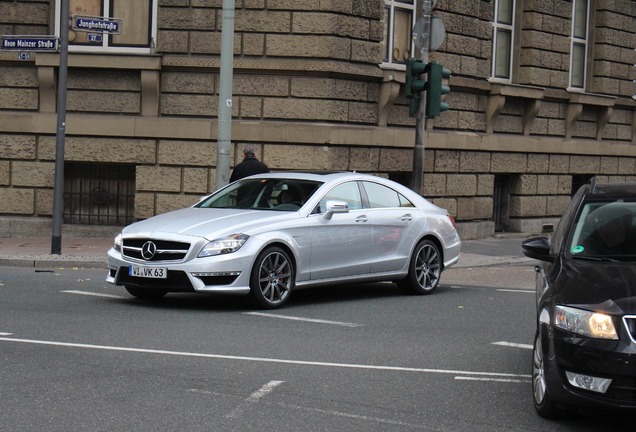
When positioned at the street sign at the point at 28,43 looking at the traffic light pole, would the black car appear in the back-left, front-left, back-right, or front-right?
front-right

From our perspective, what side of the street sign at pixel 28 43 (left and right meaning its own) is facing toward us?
front

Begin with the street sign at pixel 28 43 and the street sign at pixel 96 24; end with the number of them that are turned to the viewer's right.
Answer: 0

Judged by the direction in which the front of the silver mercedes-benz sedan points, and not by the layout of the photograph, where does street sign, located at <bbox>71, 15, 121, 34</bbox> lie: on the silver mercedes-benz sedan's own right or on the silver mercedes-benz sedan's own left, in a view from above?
on the silver mercedes-benz sedan's own right

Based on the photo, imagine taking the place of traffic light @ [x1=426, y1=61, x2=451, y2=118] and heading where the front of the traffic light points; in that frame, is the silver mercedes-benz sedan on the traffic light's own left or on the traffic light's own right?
on the traffic light's own right

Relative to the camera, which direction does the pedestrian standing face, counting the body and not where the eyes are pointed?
away from the camera

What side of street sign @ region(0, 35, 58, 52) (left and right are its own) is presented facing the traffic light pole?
left

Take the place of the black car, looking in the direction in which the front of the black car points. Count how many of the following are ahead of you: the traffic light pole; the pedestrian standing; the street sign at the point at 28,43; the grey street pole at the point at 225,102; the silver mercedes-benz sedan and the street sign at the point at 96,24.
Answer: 0

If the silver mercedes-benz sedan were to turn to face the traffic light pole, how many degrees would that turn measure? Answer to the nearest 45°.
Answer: approximately 135° to its right

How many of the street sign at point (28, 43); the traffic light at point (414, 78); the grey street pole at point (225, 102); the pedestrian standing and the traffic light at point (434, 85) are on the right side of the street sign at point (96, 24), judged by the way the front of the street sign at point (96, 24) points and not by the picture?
1

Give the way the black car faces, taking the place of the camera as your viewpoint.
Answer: facing the viewer

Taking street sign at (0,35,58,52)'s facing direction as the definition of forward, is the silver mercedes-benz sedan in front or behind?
in front

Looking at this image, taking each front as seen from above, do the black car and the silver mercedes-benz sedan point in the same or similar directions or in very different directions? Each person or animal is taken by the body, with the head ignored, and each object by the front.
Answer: same or similar directions

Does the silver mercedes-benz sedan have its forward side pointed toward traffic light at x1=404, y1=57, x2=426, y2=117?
no

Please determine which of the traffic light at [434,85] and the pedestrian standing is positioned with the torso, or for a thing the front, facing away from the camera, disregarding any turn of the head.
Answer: the pedestrian standing

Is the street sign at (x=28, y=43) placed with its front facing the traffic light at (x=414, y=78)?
no

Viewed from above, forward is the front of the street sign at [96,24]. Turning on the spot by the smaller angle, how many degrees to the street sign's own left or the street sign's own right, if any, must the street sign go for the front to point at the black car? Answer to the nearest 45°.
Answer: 0° — it already faces it

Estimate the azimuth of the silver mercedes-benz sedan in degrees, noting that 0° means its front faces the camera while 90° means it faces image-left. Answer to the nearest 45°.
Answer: approximately 45°
